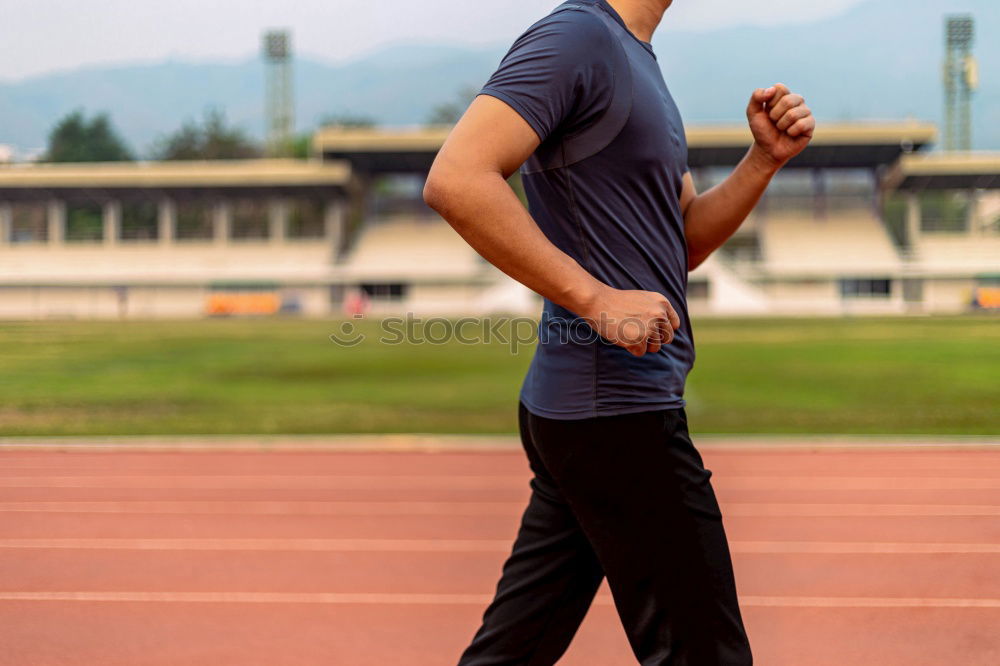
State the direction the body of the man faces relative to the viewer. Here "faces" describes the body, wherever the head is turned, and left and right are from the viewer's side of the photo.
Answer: facing to the right of the viewer

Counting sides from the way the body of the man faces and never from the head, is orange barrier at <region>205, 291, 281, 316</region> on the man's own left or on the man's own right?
on the man's own left
